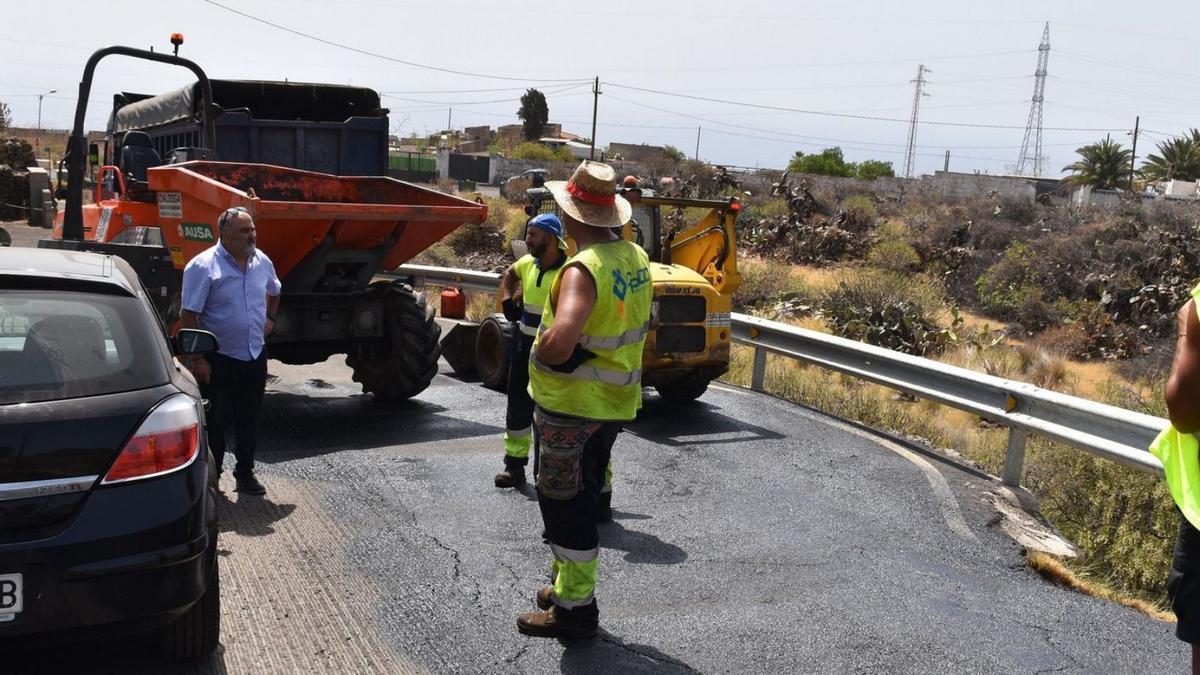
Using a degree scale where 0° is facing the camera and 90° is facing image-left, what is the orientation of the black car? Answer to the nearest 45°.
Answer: approximately 180°

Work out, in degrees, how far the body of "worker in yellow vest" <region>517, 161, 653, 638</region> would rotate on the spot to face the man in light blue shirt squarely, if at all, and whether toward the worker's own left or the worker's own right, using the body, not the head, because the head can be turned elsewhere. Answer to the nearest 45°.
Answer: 0° — they already face them

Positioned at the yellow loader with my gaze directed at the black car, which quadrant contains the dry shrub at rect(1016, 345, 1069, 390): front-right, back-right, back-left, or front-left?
back-left

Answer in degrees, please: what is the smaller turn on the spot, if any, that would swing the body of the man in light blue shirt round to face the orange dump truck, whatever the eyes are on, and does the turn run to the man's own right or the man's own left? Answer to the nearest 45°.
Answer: approximately 135° to the man's own left

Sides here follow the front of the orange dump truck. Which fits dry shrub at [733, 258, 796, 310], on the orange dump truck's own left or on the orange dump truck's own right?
on the orange dump truck's own left

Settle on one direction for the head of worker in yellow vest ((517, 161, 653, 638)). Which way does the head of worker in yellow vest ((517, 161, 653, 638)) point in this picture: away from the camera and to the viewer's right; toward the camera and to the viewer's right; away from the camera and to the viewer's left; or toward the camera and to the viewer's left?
away from the camera and to the viewer's left
